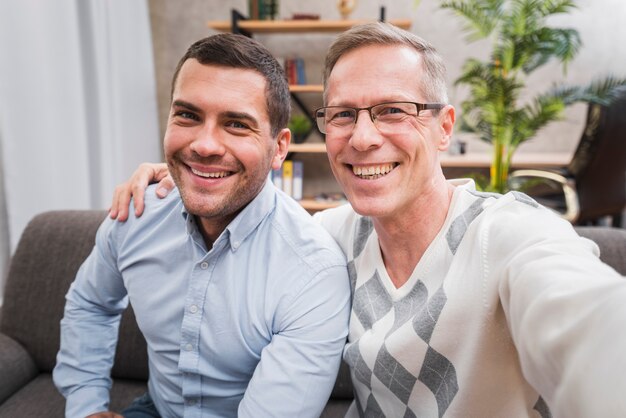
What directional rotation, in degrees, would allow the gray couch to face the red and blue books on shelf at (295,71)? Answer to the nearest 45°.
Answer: approximately 180°

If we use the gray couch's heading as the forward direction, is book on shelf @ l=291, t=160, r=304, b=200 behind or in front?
behind

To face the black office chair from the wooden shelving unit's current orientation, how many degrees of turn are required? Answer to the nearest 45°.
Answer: approximately 45° to its left

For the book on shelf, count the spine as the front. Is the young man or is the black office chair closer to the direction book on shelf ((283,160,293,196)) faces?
the young man

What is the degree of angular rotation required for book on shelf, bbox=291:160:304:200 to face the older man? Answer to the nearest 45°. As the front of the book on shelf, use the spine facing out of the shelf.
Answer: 0° — it already faces them

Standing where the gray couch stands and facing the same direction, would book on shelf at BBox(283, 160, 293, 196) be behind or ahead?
behind

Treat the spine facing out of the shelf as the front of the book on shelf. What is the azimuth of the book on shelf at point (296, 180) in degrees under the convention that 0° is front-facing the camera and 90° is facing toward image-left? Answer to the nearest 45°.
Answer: approximately 0°
